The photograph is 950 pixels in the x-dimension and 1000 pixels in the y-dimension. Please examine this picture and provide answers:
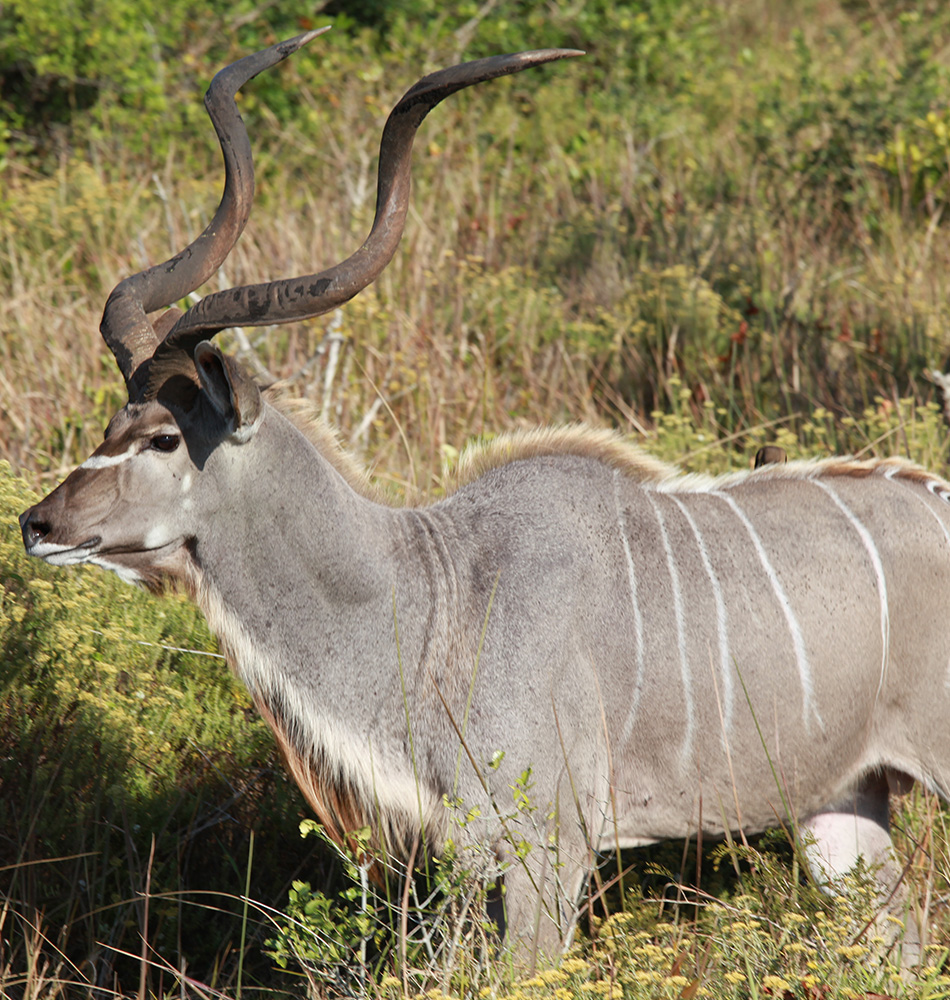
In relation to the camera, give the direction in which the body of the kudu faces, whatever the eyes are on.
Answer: to the viewer's left

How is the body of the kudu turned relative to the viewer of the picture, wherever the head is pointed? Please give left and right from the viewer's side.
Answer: facing to the left of the viewer
